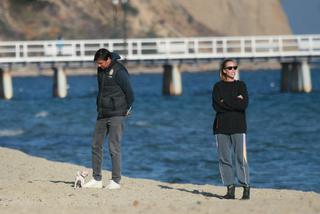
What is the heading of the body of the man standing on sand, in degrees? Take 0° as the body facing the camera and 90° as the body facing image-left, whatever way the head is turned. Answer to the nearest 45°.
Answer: approximately 45°

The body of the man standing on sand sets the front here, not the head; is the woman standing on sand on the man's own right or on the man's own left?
on the man's own left

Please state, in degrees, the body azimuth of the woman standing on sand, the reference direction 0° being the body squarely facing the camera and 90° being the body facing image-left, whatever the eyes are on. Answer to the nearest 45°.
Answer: approximately 0°

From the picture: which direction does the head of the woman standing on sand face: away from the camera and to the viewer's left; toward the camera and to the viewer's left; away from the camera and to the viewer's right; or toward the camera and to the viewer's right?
toward the camera and to the viewer's right
